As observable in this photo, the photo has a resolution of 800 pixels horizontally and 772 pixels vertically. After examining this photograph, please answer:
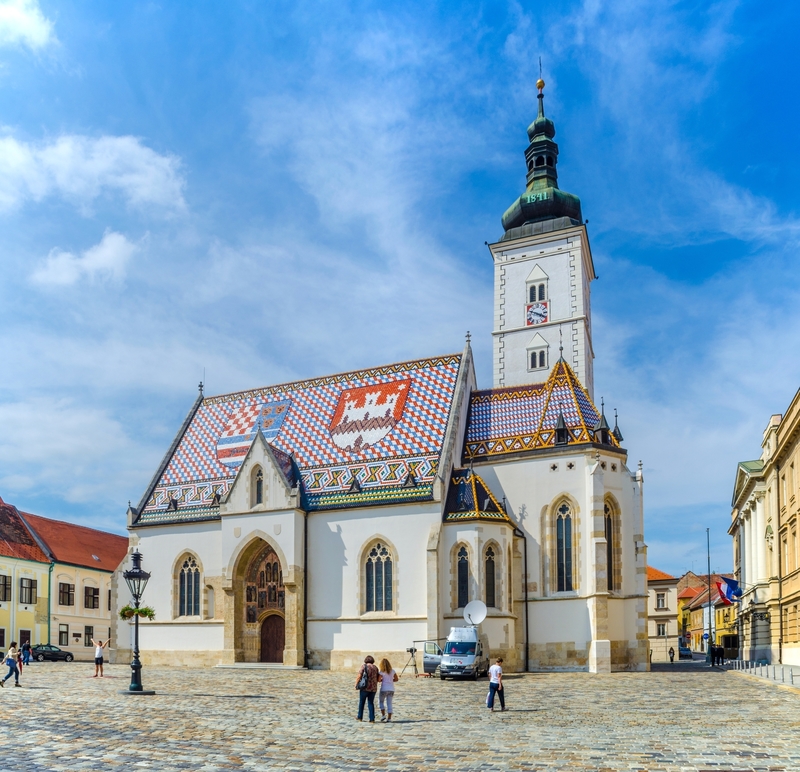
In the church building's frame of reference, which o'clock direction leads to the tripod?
The tripod is roughly at 12 o'clock from the church building.

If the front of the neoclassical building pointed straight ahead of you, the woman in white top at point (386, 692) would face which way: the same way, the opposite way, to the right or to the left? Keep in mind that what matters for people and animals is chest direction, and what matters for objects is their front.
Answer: to the right

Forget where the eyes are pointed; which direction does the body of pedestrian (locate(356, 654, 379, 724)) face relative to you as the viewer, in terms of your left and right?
facing away from the viewer

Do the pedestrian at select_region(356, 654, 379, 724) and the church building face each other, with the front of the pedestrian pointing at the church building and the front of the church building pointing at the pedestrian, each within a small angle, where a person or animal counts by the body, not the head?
yes

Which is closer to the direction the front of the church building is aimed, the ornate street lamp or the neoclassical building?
the ornate street lamp

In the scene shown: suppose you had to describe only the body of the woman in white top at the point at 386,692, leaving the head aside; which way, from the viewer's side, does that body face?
away from the camera

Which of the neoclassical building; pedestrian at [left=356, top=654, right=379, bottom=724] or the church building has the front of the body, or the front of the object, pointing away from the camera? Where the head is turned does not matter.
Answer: the pedestrian

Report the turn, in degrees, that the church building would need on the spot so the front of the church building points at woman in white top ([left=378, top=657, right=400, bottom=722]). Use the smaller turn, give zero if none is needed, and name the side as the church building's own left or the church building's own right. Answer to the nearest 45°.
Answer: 0° — it already faces them

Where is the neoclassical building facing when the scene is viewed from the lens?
facing to the left of the viewer

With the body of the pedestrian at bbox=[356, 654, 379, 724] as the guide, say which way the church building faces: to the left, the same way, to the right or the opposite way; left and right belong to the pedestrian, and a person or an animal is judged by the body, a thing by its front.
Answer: the opposite way
